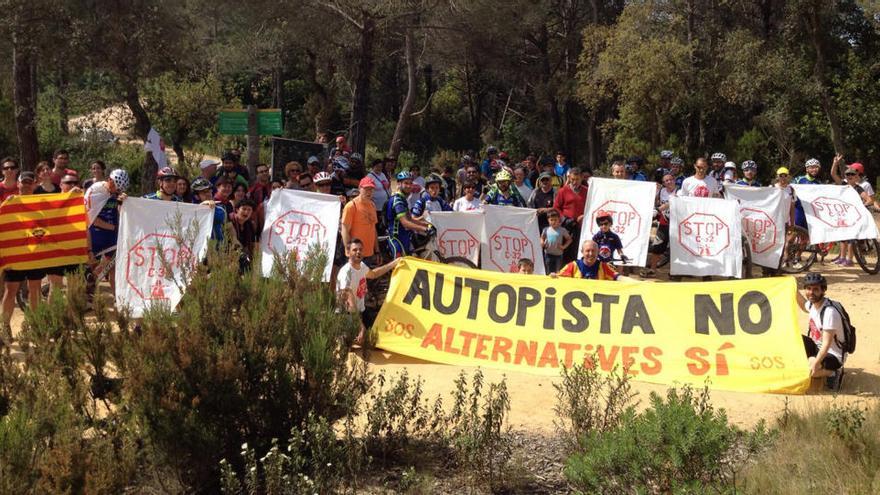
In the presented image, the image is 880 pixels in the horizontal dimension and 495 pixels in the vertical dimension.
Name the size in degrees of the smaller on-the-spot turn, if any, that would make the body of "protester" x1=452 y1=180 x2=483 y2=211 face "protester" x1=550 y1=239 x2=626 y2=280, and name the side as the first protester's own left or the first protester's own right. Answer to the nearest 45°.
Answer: approximately 45° to the first protester's own left

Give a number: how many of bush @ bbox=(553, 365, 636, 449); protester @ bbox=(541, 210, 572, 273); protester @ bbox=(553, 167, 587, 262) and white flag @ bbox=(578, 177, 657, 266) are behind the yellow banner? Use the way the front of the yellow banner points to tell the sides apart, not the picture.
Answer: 3

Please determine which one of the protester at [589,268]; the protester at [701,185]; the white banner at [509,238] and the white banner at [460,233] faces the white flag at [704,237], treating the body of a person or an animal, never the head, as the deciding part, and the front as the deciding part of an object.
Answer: the protester at [701,185]

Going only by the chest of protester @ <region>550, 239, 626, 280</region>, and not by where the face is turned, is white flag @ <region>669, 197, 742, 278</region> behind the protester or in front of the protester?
behind

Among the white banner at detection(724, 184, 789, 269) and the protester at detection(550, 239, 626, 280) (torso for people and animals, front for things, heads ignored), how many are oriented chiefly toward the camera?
2

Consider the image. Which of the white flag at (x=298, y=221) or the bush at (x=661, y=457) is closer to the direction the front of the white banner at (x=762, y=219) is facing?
the bush

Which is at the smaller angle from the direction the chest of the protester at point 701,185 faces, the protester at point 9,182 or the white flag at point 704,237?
the white flag

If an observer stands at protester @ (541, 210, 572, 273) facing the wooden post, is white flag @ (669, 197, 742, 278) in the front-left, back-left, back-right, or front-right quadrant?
back-right

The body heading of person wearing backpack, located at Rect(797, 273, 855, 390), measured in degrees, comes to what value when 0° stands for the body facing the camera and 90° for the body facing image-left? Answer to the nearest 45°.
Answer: approximately 45°

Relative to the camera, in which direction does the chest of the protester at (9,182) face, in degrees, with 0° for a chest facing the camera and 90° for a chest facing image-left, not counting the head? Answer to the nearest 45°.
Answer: approximately 0°

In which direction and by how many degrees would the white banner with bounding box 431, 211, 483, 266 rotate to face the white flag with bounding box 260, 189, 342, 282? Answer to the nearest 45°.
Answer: approximately 45° to its right

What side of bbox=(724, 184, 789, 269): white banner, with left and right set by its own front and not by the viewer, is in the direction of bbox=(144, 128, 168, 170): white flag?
right

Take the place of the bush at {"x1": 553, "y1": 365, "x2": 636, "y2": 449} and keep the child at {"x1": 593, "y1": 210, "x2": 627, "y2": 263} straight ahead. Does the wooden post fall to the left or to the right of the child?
left
